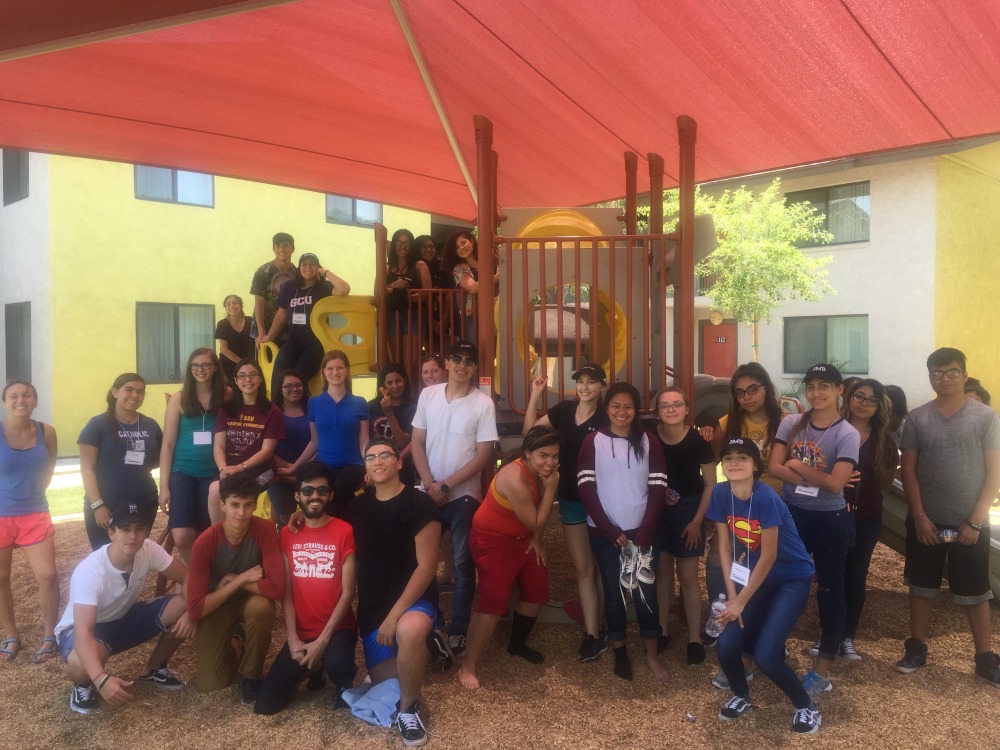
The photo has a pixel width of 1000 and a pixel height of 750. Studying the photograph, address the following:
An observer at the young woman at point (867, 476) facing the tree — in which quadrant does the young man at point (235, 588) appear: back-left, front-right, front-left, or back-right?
back-left

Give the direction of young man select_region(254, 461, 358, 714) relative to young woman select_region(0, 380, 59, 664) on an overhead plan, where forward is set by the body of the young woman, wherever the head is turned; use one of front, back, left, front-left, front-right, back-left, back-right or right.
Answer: front-left

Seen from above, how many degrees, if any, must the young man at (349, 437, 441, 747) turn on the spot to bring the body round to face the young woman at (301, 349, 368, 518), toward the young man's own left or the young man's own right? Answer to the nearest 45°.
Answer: approximately 180°

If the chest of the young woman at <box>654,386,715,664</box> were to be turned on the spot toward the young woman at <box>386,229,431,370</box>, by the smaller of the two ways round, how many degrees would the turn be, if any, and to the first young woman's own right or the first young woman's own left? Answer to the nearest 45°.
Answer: approximately 135° to the first young woman's own right

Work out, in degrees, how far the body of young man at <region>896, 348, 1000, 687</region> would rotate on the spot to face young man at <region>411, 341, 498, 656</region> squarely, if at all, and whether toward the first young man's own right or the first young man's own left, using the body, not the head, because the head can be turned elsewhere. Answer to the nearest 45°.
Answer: approximately 90° to the first young man's own right

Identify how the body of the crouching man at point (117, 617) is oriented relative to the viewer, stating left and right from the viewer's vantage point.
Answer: facing the viewer and to the right of the viewer

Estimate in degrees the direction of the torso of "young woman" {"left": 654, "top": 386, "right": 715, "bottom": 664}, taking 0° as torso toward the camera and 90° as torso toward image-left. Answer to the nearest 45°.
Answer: approximately 0°
